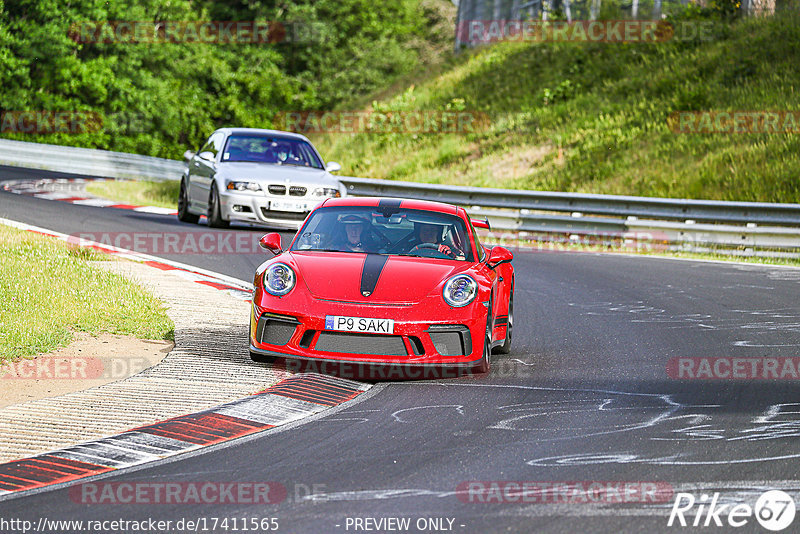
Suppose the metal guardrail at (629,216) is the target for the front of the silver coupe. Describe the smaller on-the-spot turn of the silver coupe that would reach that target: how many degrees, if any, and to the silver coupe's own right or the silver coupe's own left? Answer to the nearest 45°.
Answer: approximately 90° to the silver coupe's own left

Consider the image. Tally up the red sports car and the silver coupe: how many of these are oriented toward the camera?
2

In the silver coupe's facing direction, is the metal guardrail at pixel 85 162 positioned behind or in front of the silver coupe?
behind

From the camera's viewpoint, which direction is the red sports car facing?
toward the camera

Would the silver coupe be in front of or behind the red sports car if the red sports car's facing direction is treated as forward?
behind

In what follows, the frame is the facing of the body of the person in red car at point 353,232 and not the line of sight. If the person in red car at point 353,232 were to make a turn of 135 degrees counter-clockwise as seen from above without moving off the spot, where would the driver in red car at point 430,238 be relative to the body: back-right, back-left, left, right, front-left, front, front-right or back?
front-right

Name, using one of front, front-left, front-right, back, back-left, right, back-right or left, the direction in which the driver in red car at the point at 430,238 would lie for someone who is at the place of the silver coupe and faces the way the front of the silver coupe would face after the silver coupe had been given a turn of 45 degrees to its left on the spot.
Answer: front-right

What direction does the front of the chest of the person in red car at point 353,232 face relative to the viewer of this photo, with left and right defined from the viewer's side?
facing the viewer

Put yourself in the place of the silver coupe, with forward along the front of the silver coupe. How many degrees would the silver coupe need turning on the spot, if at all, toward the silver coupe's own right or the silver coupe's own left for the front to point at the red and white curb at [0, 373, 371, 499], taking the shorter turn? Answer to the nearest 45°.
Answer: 0° — it already faces it

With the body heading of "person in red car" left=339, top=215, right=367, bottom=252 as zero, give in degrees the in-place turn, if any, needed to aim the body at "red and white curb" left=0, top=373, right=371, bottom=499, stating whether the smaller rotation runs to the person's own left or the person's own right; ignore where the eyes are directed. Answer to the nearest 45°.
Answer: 0° — they already face it

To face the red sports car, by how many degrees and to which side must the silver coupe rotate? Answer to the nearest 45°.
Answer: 0° — it already faces it

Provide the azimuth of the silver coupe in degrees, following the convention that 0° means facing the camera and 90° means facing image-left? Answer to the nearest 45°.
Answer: approximately 0°

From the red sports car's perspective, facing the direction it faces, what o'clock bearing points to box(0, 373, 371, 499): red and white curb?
The red and white curb is roughly at 1 o'clock from the red sports car.

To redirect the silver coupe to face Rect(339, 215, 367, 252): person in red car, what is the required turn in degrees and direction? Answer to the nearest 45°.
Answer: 0° — it already faces them

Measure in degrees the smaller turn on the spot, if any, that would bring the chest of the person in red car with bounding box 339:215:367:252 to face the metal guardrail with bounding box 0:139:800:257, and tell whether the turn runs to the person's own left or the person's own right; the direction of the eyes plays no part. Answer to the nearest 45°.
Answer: approximately 135° to the person's own left

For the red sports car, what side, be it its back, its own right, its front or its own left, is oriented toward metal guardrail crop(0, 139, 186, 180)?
back
